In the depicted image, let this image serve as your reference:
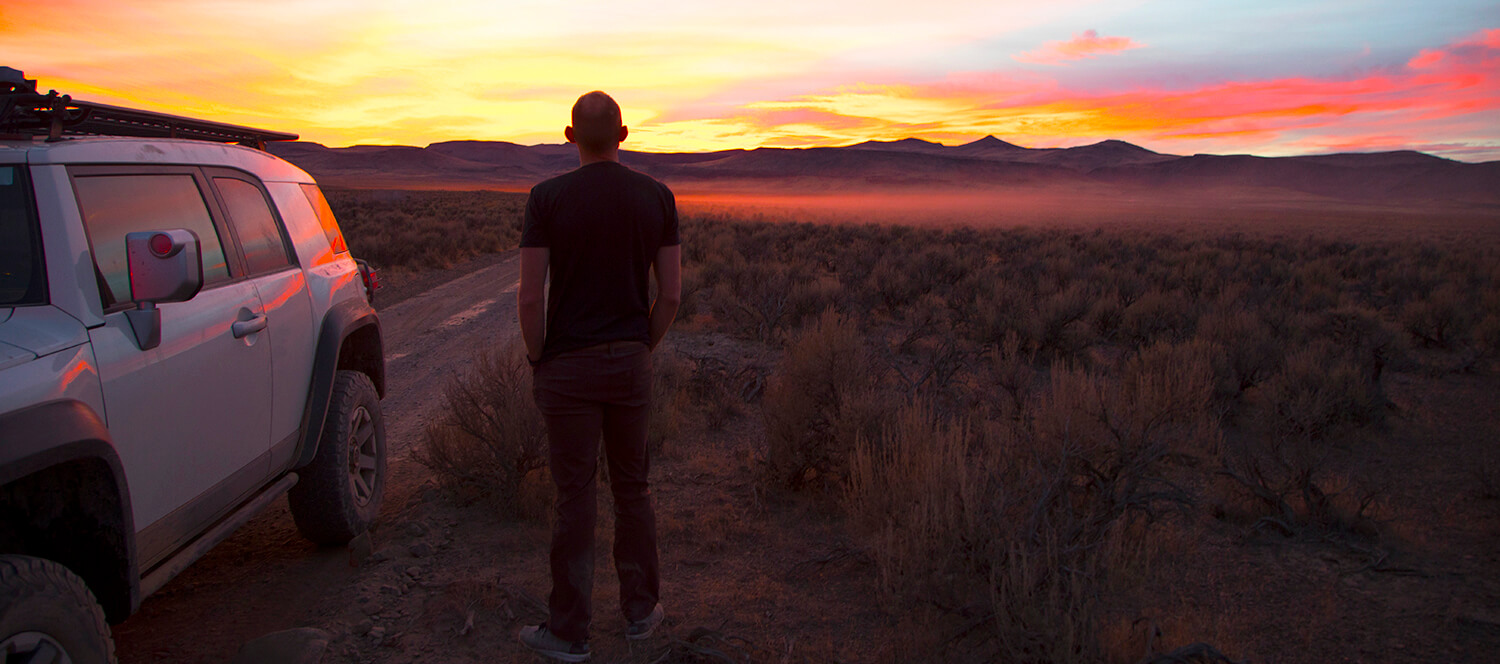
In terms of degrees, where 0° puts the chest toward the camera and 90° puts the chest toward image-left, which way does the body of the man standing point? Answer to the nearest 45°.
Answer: approximately 180°

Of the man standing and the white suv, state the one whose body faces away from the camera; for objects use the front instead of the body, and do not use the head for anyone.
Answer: the man standing

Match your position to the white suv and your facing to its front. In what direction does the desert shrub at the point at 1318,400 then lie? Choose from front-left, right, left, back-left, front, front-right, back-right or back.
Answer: back-left

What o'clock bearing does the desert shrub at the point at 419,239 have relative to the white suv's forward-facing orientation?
The desert shrub is roughly at 5 o'clock from the white suv.

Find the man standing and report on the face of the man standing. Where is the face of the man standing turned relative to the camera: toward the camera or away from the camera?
away from the camera

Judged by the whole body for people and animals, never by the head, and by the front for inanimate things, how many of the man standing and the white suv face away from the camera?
1

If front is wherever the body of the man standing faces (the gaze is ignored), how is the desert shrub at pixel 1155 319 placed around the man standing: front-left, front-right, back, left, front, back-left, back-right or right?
front-right

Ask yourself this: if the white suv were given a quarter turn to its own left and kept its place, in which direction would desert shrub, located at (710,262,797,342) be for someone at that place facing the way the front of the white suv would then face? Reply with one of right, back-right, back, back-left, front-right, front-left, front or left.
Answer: left

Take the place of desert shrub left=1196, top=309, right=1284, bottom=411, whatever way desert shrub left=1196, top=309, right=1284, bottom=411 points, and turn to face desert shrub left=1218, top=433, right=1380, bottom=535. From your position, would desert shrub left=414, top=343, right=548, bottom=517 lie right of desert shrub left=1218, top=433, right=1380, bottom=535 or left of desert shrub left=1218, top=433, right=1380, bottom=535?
right

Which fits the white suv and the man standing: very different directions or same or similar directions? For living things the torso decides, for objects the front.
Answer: very different directions
